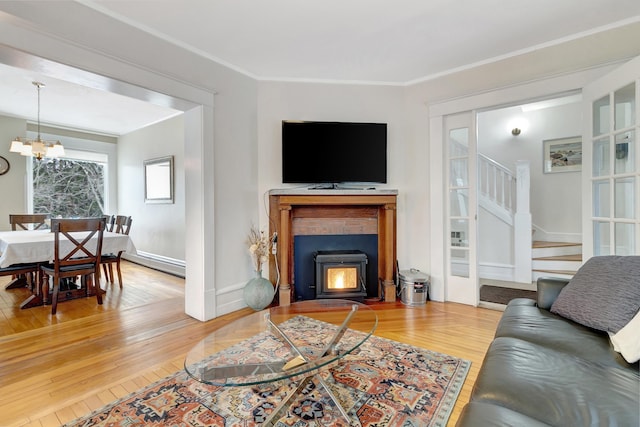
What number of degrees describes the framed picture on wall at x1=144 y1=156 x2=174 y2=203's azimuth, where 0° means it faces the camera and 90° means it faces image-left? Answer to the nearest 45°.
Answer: approximately 45°

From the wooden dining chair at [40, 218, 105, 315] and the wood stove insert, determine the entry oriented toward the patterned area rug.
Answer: the wood stove insert

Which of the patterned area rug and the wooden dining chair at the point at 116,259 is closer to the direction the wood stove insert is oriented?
the patterned area rug

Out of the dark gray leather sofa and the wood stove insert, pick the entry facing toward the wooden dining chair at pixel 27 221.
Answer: the dark gray leather sofa

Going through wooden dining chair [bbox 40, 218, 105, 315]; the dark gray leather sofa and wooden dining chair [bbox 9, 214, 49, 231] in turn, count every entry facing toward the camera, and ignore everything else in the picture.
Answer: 1

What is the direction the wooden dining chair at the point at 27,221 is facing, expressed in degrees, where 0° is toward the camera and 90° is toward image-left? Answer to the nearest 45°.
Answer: approximately 0°

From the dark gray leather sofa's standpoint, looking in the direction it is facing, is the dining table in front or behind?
in front

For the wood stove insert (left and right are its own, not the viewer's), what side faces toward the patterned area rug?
front

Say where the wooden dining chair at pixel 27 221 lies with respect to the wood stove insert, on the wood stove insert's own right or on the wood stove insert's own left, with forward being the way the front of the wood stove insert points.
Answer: on the wood stove insert's own right

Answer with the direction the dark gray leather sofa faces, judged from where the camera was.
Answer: facing to the left of the viewer

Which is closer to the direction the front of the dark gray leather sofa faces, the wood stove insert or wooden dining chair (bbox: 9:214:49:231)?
the wooden dining chair

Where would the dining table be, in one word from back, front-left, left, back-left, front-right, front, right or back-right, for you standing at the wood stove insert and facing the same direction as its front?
right
